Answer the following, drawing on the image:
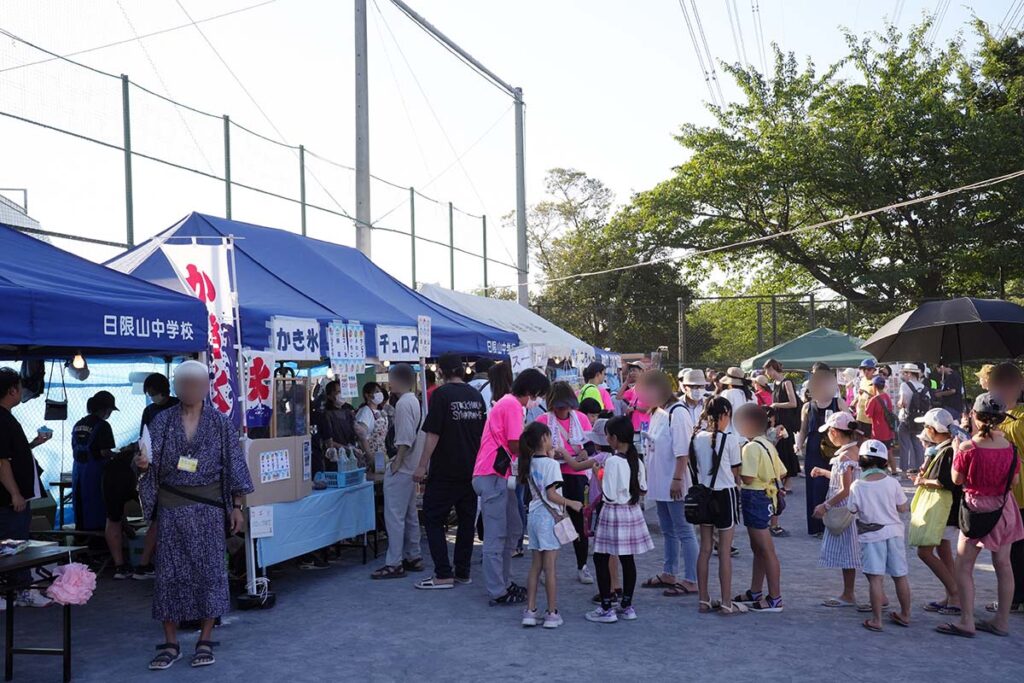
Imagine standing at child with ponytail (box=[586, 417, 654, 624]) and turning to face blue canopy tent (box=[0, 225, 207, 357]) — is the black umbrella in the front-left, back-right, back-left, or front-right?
back-right

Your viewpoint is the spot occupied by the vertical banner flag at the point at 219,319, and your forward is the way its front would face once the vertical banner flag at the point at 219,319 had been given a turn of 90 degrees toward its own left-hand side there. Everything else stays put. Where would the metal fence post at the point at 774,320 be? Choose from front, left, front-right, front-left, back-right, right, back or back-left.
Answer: front-left

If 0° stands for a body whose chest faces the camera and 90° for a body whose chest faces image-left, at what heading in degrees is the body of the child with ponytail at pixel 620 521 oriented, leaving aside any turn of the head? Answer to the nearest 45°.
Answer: approximately 135°

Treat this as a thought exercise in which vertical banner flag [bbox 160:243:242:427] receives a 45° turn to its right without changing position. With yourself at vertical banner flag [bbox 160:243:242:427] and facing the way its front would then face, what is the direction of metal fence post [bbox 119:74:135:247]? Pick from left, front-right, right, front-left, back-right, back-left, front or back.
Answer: back-right
